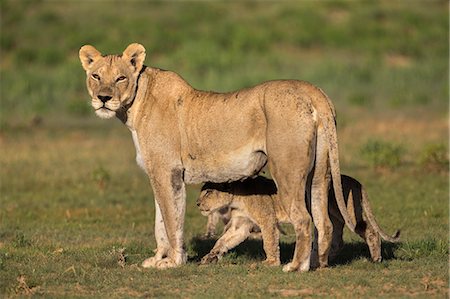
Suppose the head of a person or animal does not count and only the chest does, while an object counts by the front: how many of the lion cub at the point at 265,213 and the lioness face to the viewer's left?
2

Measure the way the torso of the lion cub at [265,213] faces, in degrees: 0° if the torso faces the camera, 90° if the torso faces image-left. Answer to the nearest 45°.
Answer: approximately 90°

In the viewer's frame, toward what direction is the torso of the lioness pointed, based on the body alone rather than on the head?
to the viewer's left
